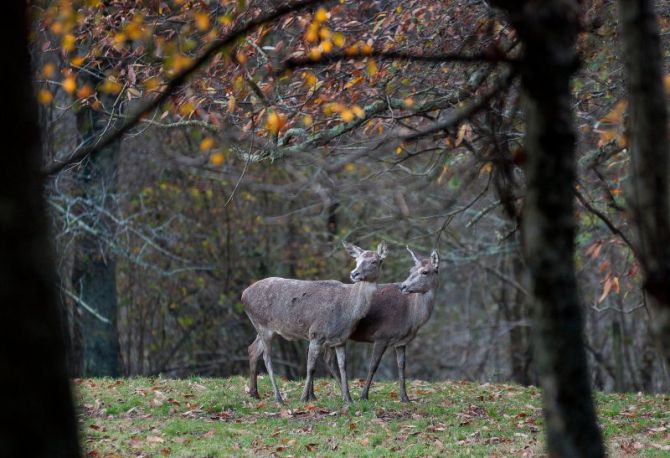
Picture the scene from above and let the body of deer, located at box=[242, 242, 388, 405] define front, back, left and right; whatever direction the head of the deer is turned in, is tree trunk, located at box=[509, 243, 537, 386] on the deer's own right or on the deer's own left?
on the deer's own left

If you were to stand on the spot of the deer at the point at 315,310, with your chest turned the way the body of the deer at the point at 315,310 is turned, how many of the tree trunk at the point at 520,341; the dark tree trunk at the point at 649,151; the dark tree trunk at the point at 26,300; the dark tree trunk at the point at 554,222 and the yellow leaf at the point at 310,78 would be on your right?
4

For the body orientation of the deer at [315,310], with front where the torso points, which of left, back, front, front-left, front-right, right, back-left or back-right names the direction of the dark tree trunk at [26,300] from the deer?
right

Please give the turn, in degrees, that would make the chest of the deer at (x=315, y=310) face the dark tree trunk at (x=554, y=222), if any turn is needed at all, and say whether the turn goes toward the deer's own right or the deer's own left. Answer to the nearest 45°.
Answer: approximately 90° to the deer's own right

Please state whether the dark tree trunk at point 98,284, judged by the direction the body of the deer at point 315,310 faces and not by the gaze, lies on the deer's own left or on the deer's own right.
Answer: on the deer's own left

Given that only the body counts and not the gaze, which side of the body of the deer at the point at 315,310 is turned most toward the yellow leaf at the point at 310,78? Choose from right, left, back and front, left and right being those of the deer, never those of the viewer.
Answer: right

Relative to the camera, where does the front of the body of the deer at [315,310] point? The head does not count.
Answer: to the viewer's right

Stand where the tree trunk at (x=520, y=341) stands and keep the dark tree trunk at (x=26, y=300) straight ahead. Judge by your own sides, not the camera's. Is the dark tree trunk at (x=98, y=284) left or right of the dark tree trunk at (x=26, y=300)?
right

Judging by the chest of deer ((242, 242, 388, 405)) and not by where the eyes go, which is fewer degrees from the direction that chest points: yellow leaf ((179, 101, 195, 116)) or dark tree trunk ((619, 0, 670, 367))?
the dark tree trunk

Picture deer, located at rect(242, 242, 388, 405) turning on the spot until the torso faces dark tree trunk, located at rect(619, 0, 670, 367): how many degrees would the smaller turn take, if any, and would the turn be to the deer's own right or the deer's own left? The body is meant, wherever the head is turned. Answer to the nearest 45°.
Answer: approximately 90° to the deer's own right
